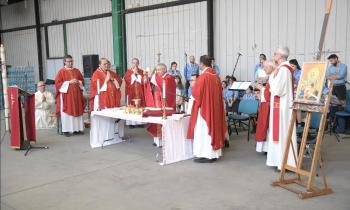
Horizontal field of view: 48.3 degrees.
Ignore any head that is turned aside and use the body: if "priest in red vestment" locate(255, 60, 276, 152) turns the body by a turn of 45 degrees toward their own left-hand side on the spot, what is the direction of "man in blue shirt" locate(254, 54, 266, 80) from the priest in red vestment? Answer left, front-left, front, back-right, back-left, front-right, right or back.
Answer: back-right

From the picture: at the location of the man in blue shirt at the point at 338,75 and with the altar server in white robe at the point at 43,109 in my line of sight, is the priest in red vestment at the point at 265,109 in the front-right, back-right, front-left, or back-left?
front-left

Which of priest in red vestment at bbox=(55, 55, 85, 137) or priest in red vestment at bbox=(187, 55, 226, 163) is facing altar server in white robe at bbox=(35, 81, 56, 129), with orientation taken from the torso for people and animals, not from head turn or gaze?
priest in red vestment at bbox=(187, 55, 226, 163)

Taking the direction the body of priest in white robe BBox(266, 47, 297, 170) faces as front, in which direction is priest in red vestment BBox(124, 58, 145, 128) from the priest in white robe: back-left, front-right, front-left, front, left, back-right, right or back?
front-right

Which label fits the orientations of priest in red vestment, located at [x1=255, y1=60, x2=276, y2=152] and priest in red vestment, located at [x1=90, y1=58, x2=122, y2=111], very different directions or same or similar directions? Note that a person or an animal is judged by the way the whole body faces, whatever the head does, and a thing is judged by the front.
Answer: very different directions

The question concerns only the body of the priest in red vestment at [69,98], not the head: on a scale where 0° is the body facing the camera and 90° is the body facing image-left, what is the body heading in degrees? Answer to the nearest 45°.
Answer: approximately 315°

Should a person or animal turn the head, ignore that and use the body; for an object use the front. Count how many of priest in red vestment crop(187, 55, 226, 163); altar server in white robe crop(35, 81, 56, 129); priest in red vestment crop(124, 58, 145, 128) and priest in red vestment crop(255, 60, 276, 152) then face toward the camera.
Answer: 2

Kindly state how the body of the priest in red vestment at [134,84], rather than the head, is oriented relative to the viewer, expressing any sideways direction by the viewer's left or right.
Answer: facing the viewer

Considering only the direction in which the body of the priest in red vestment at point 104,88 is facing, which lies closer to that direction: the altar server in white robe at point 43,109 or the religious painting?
the religious painting

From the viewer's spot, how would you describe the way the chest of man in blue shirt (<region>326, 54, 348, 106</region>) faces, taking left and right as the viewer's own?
facing the viewer and to the left of the viewer

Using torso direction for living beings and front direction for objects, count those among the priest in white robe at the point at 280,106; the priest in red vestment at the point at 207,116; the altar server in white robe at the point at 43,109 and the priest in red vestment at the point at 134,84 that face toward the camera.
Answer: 2

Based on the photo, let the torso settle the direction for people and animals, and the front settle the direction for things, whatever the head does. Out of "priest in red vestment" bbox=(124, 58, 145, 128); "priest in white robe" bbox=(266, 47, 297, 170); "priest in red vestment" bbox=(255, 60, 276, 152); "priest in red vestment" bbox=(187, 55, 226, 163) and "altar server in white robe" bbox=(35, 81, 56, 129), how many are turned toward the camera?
2

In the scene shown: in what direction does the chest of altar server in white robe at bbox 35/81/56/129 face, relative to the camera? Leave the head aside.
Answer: toward the camera

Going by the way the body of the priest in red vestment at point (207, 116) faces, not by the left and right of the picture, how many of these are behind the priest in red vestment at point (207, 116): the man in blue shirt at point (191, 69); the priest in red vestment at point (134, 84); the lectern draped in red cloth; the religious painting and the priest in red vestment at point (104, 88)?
1

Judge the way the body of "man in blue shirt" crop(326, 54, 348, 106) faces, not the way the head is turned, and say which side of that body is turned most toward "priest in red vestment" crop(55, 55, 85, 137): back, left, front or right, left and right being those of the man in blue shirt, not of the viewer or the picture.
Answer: front

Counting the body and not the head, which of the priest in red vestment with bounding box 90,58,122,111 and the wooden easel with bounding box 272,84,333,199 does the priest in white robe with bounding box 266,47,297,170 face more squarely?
the priest in red vestment

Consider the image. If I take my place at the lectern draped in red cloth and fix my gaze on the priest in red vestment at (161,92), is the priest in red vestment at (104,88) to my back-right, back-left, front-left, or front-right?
front-left
